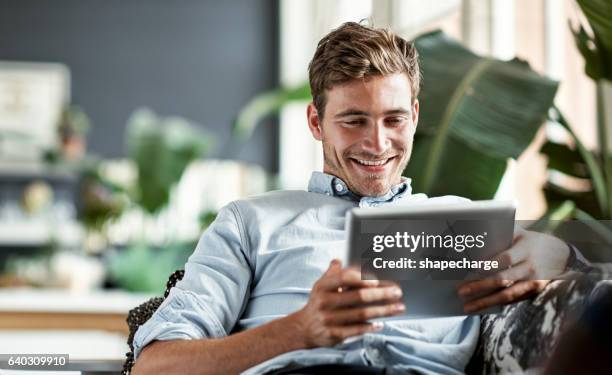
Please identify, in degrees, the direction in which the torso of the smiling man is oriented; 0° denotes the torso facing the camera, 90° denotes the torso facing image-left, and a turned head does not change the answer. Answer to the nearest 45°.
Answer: approximately 315°

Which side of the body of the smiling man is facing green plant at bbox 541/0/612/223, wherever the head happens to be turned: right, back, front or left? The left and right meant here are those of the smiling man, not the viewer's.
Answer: left

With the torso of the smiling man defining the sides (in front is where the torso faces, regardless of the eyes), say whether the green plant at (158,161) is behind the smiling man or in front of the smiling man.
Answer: behind

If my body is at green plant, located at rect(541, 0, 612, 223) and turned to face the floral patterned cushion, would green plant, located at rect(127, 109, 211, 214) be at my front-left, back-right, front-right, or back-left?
back-right
